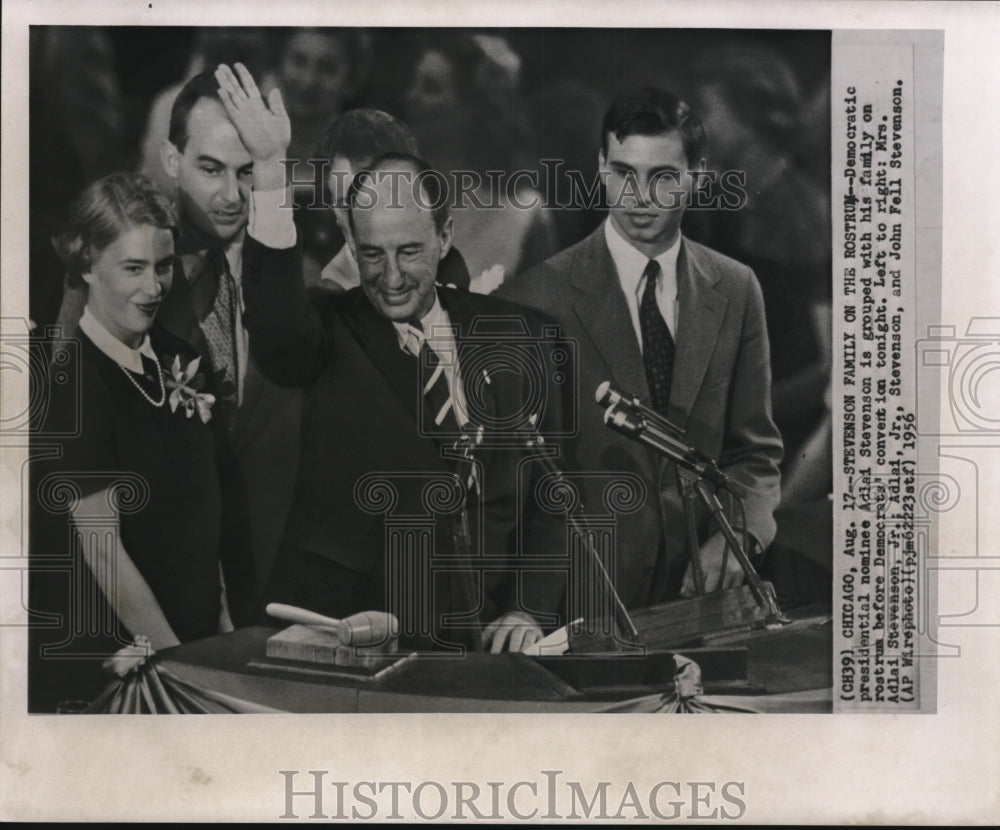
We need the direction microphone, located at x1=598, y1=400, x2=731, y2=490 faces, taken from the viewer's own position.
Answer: facing to the left of the viewer

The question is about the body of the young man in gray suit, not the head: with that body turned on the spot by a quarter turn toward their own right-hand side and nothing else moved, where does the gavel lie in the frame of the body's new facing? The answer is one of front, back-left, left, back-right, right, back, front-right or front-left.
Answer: front

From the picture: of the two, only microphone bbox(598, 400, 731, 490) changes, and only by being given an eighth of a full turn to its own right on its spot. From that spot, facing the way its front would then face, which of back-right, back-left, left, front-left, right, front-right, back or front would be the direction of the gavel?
front-left

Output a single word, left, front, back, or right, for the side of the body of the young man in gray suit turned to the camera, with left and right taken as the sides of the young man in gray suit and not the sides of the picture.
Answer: front

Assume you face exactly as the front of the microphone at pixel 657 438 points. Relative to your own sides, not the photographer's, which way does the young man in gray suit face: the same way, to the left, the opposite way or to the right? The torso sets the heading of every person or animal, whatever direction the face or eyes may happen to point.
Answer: to the left
